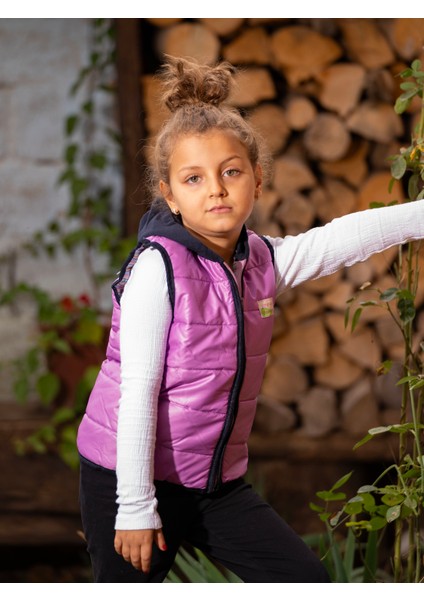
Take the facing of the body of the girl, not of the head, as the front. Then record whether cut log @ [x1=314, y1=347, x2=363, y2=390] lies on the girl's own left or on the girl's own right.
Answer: on the girl's own left

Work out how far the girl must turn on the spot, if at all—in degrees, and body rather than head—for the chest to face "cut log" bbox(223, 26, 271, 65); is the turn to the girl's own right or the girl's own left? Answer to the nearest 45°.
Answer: approximately 135° to the girl's own left

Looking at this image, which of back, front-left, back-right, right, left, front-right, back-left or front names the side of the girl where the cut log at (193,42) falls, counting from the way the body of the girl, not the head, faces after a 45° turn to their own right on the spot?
back

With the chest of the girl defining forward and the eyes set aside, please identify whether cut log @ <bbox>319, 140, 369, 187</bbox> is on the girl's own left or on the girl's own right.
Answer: on the girl's own left

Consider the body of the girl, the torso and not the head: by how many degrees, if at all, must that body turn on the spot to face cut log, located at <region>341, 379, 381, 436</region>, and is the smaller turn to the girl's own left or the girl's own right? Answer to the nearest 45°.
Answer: approximately 135° to the girl's own left

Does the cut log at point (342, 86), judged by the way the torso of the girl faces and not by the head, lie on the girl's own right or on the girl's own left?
on the girl's own left

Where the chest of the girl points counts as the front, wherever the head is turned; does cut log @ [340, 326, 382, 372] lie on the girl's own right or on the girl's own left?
on the girl's own left

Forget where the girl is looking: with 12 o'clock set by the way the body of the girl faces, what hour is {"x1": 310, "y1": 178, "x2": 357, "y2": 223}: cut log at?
The cut log is roughly at 8 o'clock from the girl.

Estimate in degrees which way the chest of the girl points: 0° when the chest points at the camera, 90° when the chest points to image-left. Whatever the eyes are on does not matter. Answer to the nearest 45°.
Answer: approximately 315°

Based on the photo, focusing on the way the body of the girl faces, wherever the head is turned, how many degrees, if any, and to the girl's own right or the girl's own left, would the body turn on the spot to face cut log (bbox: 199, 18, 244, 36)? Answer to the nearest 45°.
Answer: approximately 135° to the girl's own left

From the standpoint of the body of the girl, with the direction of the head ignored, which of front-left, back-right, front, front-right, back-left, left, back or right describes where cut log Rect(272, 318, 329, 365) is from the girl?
back-left

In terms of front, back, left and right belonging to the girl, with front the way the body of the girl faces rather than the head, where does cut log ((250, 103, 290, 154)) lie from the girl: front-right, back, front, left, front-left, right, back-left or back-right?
back-left

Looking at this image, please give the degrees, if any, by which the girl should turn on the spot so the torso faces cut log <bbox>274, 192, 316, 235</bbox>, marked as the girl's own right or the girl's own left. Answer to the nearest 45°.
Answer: approximately 135° to the girl's own left
